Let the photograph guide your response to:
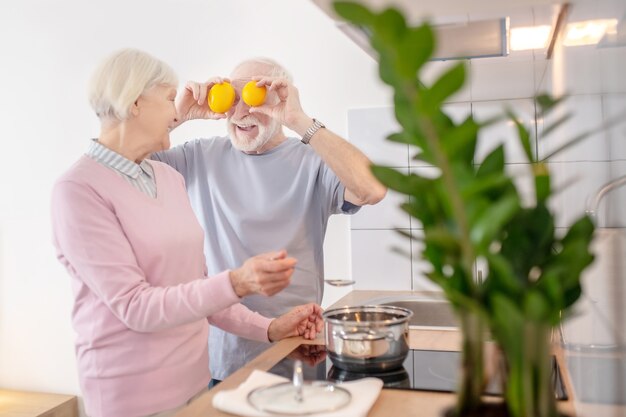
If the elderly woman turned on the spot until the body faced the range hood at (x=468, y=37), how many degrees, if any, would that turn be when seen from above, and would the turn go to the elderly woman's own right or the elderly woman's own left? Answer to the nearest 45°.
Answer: approximately 45° to the elderly woman's own left

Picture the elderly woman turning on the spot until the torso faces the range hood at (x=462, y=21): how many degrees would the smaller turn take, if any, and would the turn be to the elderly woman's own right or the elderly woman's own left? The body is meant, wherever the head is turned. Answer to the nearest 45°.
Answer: approximately 45° to the elderly woman's own left

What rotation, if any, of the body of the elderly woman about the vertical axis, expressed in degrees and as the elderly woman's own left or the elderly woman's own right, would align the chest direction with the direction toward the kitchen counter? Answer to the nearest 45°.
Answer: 0° — they already face it

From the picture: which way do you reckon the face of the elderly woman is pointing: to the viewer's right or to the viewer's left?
to the viewer's right

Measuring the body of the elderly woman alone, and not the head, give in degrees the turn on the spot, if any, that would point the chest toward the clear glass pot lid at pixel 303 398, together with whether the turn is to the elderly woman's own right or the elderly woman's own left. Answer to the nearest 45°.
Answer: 0° — they already face it

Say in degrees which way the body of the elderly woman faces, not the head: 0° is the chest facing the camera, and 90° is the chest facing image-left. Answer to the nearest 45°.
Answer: approximately 315°
